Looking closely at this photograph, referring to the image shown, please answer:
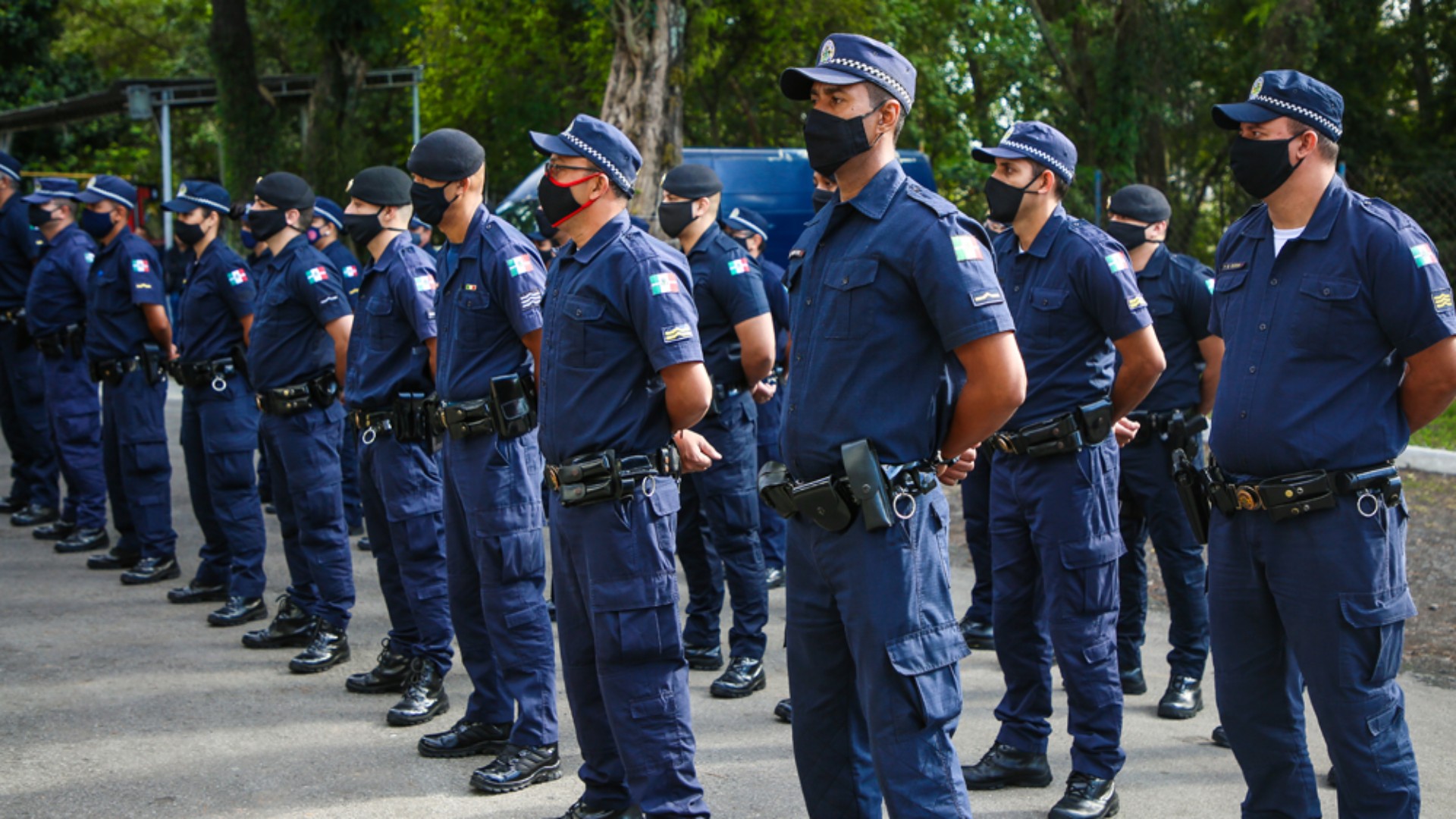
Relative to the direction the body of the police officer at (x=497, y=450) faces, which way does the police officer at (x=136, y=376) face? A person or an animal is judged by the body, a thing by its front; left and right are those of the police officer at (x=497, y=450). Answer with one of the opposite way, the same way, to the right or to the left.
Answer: the same way

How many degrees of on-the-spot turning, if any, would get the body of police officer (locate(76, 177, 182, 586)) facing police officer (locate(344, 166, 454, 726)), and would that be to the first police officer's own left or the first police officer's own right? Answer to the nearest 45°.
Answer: approximately 45° to the first police officer's own left

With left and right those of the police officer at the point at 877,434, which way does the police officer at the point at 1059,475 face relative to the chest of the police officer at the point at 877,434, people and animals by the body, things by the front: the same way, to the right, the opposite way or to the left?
the same way

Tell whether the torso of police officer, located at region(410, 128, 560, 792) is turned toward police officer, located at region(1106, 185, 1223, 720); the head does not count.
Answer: no

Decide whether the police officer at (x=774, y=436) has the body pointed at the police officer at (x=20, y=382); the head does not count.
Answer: no

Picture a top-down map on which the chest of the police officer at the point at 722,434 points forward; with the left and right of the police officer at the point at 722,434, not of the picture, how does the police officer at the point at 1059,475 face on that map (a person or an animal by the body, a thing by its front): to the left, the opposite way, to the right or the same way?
the same way

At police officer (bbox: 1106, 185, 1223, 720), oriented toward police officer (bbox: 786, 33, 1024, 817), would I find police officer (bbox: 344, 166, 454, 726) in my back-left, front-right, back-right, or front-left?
front-right

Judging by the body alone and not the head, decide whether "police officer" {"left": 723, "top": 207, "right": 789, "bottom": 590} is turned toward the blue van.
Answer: no

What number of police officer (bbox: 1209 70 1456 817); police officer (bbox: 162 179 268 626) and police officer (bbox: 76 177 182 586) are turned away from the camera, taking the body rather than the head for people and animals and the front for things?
0
